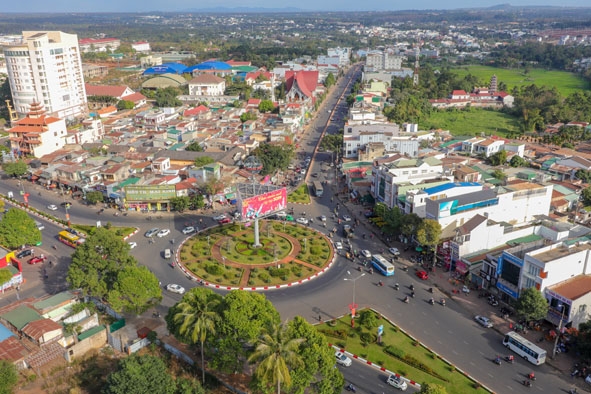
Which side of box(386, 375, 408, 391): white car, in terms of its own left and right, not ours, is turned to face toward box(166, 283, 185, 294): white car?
back

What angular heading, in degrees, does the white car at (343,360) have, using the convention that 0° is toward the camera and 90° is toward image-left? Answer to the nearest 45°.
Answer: approximately 315°

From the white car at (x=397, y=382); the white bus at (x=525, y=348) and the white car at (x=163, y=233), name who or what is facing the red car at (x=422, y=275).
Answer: the white bus

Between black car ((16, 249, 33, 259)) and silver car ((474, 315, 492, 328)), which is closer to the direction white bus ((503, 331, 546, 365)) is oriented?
the silver car

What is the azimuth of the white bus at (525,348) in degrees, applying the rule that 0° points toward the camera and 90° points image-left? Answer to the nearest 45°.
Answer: approximately 135°

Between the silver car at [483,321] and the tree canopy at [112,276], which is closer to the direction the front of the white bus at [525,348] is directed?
the silver car

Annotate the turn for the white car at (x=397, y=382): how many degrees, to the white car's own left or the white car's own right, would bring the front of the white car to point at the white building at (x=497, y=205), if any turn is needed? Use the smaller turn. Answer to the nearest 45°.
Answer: approximately 135° to the white car's own left

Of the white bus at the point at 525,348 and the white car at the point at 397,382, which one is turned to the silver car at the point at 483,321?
the white bus

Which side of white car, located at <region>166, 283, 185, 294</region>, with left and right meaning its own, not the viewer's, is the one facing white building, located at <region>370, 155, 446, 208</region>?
left
